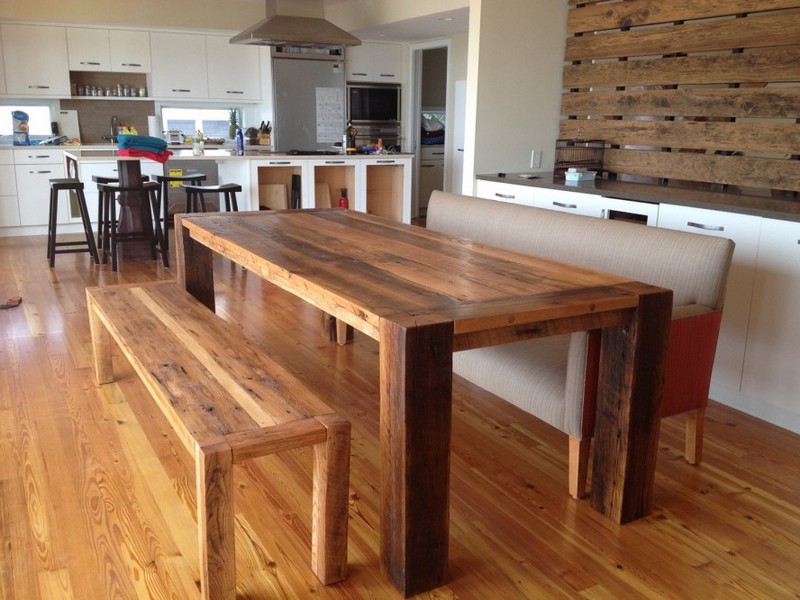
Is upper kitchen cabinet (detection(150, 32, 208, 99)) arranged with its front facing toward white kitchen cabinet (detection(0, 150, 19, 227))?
no

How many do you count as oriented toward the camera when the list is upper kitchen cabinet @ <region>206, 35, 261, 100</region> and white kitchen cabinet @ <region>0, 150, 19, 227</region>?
2

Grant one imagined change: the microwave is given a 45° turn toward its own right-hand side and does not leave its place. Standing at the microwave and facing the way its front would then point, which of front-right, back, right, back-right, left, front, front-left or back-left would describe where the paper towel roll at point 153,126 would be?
front

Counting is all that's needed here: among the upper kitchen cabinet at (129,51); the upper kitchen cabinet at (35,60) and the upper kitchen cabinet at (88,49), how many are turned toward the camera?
3

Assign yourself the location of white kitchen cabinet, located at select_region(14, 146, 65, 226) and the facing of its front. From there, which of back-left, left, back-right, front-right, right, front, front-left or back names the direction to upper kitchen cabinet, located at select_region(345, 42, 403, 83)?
left

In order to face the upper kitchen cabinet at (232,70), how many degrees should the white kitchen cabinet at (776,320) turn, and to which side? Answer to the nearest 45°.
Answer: approximately 90° to its right

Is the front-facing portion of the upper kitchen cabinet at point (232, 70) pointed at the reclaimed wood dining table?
yes

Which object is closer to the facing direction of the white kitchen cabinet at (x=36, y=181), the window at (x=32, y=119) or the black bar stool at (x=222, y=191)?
the black bar stool

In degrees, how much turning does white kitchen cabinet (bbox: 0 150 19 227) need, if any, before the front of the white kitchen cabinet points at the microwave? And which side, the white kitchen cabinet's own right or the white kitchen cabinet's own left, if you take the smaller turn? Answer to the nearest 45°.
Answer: approximately 90° to the white kitchen cabinet's own left

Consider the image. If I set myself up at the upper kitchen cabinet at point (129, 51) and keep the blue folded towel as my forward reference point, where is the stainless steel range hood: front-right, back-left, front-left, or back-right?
front-left

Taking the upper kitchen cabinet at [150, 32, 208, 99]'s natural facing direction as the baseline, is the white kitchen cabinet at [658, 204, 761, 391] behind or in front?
in front

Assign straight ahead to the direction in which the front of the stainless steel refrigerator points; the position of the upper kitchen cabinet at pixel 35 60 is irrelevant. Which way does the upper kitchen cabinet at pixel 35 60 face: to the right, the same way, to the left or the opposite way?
the same way

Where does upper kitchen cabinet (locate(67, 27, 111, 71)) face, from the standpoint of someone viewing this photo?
facing the viewer

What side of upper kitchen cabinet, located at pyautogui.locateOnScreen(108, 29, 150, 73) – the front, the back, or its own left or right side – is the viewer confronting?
front

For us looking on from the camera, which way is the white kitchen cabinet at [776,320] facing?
facing the viewer and to the left of the viewer

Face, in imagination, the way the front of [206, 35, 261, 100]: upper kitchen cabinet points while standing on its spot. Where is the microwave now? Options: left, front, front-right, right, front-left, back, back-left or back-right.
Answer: left

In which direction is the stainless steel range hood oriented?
toward the camera
